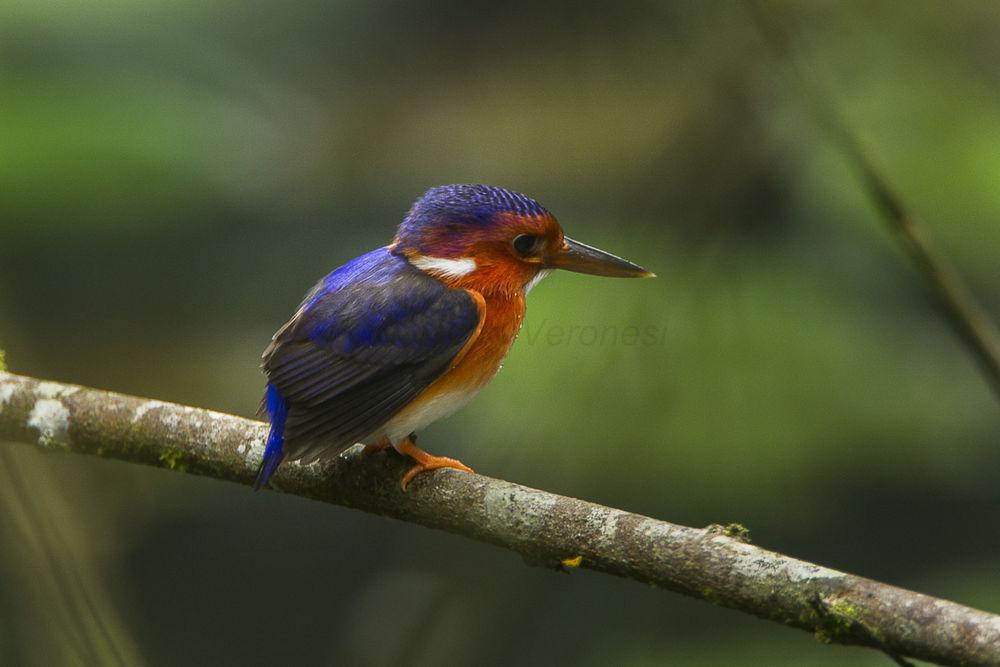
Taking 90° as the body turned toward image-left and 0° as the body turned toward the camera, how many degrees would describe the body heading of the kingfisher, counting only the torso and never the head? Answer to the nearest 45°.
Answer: approximately 270°
